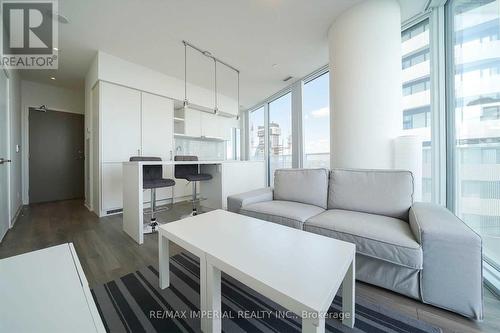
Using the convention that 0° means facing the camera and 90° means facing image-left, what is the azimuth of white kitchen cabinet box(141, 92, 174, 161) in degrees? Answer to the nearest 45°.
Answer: approximately 315°

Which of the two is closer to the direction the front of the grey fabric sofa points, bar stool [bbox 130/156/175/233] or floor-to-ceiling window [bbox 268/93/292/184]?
the bar stool

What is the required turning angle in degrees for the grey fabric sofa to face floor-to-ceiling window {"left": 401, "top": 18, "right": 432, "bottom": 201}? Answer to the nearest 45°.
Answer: approximately 135° to its right

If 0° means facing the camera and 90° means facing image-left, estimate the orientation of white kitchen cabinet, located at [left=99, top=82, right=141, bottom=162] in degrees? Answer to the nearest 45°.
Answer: approximately 315°

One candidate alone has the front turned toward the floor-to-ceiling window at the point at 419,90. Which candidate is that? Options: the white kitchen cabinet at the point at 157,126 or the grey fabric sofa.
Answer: the white kitchen cabinet
